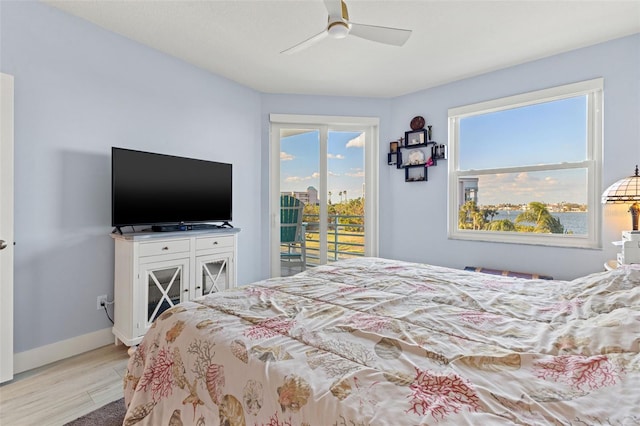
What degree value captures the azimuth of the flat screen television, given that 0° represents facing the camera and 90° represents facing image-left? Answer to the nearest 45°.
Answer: approximately 315°

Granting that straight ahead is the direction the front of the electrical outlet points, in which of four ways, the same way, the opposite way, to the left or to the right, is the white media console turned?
the same way

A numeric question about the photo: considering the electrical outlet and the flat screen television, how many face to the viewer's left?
0

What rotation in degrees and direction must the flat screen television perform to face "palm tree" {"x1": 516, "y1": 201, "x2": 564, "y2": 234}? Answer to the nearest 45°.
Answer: approximately 45° to its left

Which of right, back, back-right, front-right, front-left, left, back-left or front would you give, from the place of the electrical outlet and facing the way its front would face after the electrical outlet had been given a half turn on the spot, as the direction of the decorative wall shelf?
back-right

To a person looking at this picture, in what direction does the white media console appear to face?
facing the viewer and to the right of the viewer

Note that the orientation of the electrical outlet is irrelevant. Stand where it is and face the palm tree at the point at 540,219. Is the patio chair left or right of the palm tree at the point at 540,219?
left

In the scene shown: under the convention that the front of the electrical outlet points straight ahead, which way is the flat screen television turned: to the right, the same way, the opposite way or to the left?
the same way

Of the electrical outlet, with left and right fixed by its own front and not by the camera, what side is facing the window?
front

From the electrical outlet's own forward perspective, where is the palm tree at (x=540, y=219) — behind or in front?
in front

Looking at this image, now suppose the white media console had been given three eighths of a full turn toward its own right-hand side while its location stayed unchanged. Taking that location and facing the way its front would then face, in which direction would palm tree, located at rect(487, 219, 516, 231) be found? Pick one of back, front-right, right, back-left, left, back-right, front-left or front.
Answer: back

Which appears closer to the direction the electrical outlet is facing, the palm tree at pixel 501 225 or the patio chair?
the palm tree

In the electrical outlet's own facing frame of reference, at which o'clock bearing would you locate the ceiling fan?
The ceiling fan is roughly at 12 o'clock from the electrical outlet.

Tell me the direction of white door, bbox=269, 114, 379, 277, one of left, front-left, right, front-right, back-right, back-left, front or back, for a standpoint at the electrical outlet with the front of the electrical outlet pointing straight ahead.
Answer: front-left
